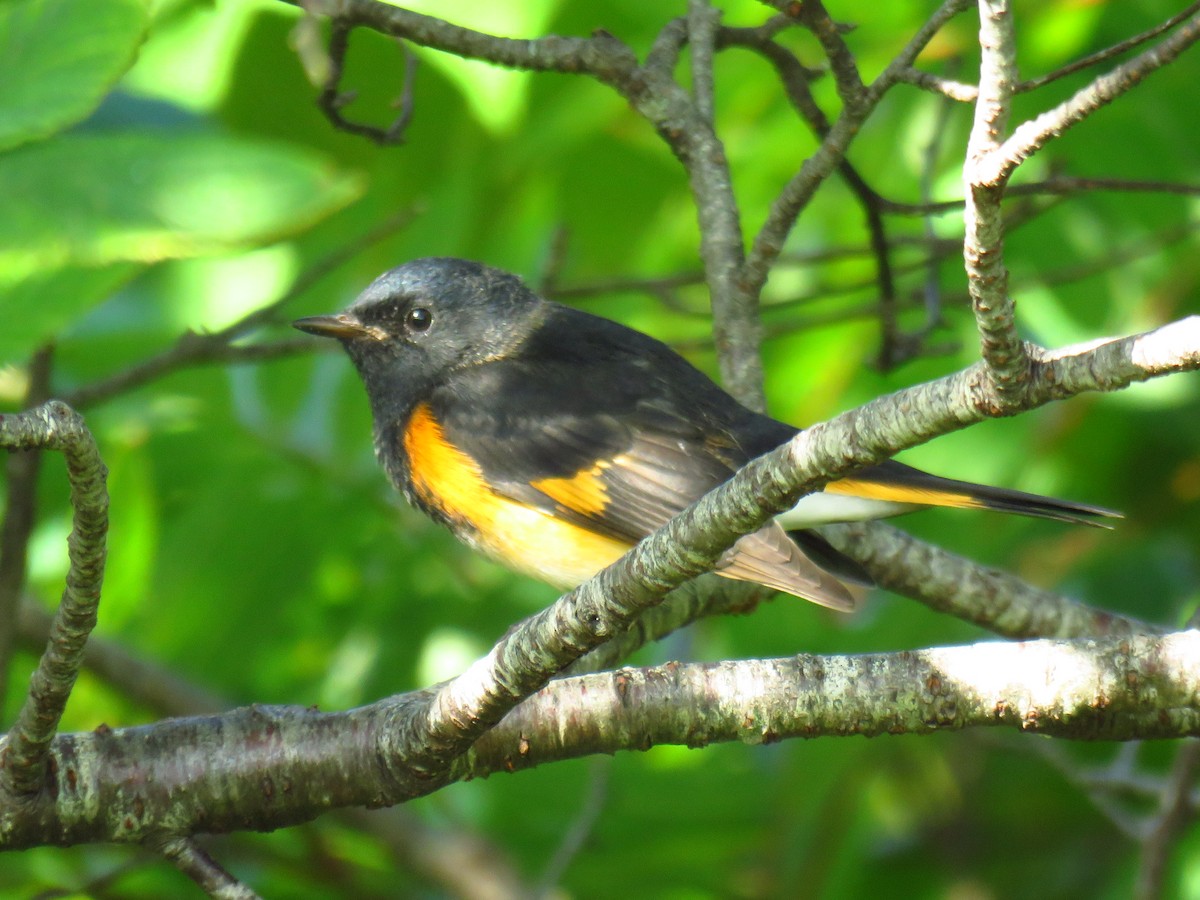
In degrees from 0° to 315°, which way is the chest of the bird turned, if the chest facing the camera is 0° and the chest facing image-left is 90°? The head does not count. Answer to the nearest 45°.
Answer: approximately 90°

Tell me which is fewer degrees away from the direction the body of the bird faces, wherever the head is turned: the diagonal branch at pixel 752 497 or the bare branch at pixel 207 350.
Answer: the bare branch

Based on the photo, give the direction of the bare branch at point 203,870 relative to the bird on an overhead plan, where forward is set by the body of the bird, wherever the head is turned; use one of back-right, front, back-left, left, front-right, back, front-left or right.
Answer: front
